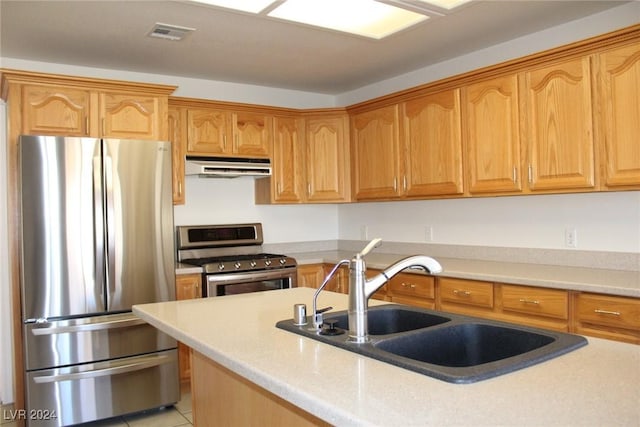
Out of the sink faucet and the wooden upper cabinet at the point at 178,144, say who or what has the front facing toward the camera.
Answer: the wooden upper cabinet

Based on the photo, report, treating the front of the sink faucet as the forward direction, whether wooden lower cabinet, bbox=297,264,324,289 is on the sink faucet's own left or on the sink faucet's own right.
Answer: on the sink faucet's own left

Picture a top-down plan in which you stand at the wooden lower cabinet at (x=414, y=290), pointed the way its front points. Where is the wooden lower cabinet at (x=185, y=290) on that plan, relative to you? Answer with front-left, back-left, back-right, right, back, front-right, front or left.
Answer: front-right

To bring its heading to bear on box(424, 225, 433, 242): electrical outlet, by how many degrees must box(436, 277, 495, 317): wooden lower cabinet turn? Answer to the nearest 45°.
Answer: approximately 135° to its right

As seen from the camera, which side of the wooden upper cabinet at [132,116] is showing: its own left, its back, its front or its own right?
front

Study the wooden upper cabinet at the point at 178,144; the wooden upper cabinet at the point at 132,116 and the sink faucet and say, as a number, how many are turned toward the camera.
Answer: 2

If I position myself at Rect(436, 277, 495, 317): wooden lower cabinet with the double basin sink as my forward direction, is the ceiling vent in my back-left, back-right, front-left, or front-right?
front-right

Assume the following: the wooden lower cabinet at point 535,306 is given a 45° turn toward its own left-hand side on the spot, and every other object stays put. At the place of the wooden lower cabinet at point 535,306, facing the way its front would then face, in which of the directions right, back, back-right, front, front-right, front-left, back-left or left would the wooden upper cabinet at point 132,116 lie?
right

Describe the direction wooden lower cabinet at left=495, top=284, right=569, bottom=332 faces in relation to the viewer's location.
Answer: facing the viewer and to the left of the viewer

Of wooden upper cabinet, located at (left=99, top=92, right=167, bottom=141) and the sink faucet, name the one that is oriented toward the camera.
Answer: the wooden upper cabinet

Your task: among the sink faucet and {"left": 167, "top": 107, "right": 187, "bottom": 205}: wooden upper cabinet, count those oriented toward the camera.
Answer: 1

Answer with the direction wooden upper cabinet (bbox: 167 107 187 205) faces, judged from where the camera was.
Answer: facing the viewer

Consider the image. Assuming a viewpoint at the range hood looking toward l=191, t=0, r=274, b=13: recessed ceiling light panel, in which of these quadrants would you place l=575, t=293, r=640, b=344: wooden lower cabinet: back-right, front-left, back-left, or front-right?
front-left
